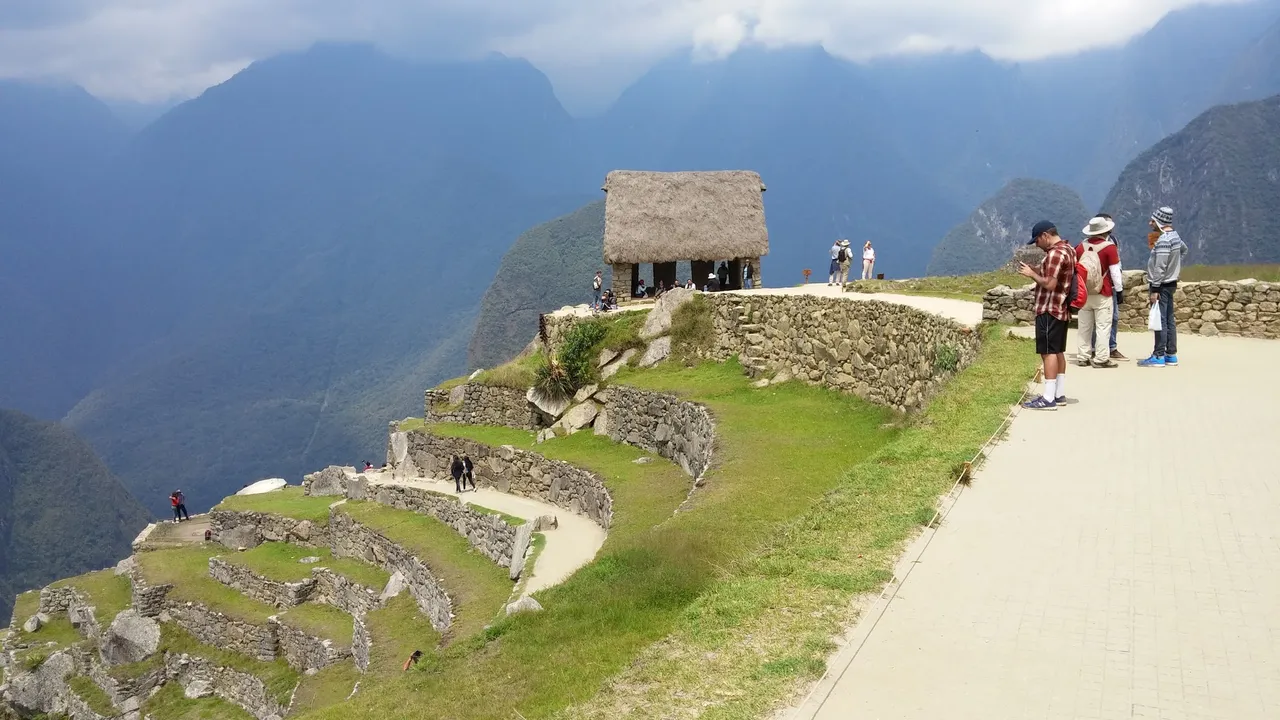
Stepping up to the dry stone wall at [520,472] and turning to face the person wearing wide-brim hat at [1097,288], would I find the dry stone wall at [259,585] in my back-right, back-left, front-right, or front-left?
back-right

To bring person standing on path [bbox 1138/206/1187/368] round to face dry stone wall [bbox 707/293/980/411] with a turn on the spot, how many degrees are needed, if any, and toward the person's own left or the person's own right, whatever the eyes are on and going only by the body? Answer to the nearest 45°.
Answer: approximately 45° to the person's own right

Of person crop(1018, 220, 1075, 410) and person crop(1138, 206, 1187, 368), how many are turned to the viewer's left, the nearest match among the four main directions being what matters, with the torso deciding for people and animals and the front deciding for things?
2

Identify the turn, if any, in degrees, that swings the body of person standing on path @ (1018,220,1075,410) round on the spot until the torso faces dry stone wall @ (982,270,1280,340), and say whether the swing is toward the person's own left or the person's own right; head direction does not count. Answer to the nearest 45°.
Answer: approximately 90° to the person's own right

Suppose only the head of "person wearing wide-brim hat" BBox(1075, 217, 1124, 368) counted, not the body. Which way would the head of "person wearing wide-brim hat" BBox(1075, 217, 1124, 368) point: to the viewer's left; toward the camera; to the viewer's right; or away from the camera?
away from the camera

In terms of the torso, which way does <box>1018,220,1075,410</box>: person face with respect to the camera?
to the viewer's left

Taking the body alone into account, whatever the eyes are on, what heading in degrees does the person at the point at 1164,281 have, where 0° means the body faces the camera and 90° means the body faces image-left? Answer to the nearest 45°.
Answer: approximately 90°
